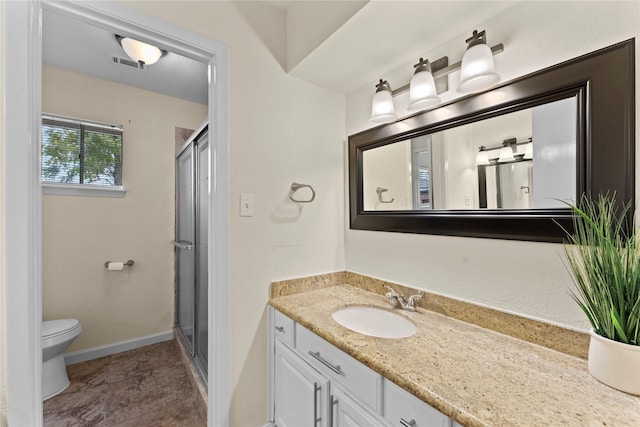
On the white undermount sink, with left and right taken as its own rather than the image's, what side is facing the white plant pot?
left

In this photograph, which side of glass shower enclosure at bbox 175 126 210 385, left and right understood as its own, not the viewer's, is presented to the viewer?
left

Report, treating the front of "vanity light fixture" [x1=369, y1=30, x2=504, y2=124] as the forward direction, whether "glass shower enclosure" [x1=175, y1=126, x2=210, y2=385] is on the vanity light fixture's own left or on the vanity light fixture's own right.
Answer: on the vanity light fixture's own right

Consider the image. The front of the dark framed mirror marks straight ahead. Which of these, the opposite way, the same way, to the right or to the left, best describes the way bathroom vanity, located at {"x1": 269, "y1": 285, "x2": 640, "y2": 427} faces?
the same way

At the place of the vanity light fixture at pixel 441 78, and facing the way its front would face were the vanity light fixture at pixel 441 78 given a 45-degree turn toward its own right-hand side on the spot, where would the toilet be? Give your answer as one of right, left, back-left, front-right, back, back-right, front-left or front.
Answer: front

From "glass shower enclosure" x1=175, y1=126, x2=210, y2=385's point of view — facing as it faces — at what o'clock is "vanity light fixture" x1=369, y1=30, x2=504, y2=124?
The vanity light fixture is roughly at 8 o'clock from the glass shower enclosure.

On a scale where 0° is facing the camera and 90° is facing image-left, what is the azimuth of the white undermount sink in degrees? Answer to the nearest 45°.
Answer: approximately 45°

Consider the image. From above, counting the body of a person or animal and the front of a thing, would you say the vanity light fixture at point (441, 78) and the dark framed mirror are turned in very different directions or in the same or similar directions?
same or similar directions

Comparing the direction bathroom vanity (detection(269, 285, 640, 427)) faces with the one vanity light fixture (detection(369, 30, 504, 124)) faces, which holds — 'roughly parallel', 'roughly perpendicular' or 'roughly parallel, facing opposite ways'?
roughly parallel

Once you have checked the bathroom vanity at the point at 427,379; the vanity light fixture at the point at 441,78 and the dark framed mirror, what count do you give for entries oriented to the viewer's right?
0

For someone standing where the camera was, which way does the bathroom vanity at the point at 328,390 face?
facing the viewer and to the left of the viewer

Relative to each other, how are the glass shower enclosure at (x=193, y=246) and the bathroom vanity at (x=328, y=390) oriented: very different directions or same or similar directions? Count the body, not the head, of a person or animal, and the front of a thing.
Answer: same or similar directions

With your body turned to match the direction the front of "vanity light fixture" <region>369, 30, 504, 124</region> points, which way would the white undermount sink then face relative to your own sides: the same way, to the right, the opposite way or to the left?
the same way

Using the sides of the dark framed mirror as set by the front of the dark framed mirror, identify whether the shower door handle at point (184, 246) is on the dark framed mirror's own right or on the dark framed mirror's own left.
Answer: on the dark framed mirror's own right

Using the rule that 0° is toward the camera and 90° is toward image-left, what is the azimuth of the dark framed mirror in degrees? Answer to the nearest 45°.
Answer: approximately 45°

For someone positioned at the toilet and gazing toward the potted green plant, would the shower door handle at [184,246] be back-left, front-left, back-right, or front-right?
front-left
